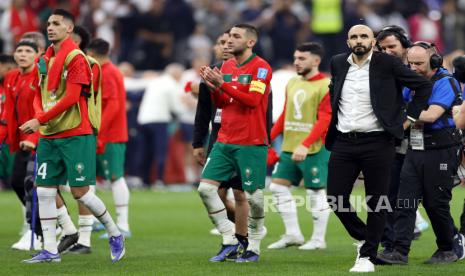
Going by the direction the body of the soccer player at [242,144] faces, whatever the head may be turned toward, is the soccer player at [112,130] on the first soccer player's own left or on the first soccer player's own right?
on the first soccer player's own right

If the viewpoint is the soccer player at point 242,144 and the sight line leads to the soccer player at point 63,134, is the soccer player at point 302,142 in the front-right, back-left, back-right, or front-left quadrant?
back-right

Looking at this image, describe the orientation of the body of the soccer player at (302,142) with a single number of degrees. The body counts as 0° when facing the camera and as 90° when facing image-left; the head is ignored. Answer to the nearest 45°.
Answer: approximately 45°

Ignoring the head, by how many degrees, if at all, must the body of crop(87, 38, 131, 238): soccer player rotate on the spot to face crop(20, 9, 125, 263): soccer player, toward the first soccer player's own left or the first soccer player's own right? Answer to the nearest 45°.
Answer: approximately 90° to the first soccer player's own left

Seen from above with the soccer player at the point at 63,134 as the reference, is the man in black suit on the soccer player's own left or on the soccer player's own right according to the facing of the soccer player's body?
on the soccer player's own left

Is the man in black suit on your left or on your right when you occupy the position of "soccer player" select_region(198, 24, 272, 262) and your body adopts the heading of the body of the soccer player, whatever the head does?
on your left
